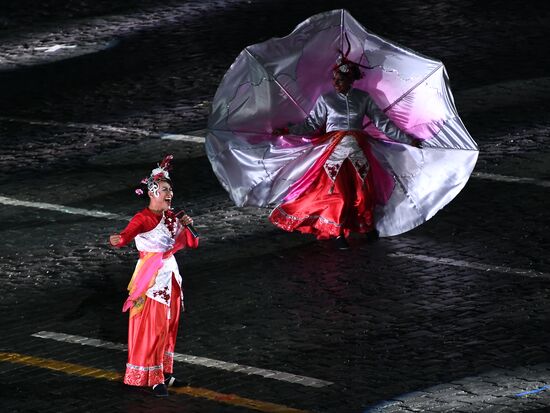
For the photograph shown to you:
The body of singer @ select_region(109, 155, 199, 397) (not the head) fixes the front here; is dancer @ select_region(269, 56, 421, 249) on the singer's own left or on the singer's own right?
on the singer's own left

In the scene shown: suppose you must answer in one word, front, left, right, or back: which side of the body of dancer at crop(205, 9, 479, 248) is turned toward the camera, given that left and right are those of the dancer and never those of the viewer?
front

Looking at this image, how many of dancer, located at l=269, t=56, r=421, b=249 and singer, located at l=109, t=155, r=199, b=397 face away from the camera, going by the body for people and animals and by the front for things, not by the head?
0

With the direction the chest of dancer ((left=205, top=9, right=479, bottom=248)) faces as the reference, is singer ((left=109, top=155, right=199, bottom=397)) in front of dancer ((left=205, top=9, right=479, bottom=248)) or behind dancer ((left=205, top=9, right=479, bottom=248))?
in front

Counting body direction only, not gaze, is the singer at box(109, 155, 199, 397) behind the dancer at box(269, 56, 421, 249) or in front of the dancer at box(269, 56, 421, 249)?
in front

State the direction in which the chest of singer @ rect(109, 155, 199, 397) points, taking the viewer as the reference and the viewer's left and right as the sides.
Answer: facing the viewer and to the right of the viewer

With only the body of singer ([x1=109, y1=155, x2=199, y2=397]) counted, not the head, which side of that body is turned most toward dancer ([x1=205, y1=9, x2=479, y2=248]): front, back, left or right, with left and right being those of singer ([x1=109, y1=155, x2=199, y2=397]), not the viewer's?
left

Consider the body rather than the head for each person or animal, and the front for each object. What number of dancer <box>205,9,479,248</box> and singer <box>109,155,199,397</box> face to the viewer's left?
0
